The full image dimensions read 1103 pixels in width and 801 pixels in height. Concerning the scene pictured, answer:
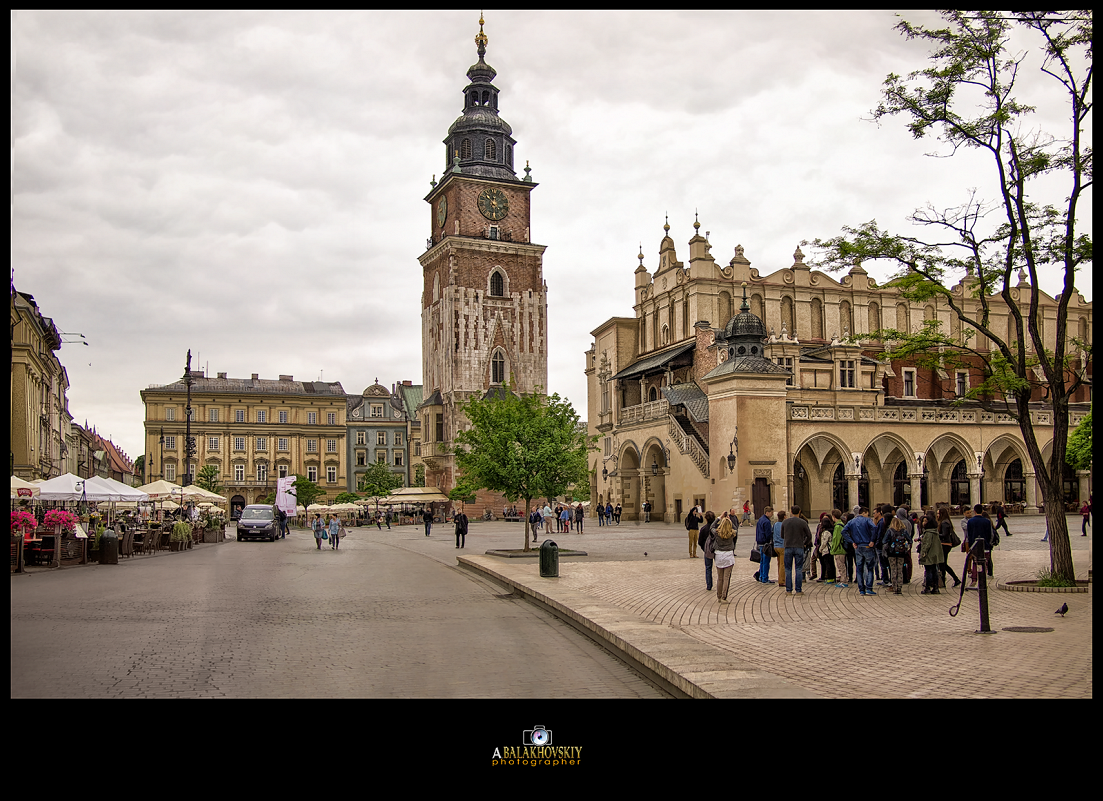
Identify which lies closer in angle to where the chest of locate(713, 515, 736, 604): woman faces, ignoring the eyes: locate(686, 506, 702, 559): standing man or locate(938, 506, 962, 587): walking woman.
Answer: the standing man

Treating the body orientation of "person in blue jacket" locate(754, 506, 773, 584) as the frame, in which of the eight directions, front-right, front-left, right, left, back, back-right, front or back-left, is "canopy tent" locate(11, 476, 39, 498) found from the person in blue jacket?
back

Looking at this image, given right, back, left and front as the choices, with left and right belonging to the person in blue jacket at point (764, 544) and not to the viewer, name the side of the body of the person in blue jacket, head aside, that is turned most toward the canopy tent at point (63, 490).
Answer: back

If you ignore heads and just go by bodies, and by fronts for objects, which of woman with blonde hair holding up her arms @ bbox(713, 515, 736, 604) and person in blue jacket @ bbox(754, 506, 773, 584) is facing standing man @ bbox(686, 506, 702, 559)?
the woman with blonde hair holding up her arms

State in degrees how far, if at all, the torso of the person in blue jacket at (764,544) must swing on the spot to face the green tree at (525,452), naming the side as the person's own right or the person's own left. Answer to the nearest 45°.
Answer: approximately 135° to the person's own left

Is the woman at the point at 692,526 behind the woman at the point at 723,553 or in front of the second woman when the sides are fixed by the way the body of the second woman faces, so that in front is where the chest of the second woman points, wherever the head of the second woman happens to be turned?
in front

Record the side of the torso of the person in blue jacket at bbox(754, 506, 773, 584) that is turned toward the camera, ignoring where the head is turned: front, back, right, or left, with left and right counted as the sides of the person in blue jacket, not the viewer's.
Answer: right

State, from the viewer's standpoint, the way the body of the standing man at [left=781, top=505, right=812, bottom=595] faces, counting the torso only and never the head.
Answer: away from the camera

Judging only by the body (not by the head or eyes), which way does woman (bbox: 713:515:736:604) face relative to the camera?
away from the camera

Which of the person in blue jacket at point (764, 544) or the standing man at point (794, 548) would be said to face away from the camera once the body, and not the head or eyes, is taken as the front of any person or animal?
the standing man

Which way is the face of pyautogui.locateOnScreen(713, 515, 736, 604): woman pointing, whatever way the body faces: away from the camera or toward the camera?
away from the camera

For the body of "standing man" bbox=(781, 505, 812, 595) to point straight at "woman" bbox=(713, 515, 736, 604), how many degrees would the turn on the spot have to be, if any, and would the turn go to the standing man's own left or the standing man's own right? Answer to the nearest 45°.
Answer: approximately 135° to the standing man's own left

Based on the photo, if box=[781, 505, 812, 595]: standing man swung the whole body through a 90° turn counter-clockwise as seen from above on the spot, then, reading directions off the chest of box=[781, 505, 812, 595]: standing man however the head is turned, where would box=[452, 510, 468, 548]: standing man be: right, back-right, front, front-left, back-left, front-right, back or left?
front-right
